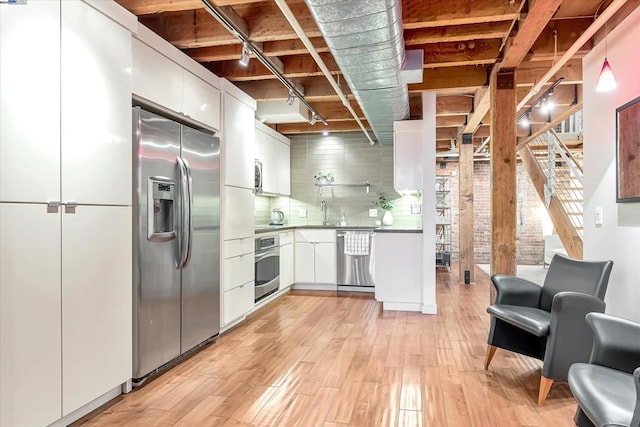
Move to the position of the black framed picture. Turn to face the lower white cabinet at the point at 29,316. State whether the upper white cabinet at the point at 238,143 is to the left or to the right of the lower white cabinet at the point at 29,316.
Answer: right

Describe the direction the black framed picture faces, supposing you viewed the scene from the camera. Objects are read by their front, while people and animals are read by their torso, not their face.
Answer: facing the viewer and to the left of the viewer

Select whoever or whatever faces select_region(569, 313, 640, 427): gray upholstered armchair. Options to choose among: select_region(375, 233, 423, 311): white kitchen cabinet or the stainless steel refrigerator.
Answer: the stainless steel refrigerator

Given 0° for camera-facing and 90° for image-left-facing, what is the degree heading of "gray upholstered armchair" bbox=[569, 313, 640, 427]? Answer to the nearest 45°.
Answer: approximately 45°

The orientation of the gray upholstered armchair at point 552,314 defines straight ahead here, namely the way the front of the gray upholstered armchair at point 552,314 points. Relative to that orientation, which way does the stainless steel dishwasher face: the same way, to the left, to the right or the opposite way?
to the left

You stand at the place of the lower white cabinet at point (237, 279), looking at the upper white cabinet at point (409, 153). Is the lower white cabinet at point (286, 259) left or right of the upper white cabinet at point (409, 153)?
left

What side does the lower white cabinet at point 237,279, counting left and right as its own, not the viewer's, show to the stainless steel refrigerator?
right

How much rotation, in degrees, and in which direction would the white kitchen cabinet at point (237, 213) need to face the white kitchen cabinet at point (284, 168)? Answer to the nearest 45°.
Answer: approximately 135° to its left

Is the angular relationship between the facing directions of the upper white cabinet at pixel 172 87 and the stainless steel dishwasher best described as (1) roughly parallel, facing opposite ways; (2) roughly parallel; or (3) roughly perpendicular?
roughly perpendicular

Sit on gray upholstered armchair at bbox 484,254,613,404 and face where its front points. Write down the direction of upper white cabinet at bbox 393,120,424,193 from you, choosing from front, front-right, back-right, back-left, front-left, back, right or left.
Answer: right

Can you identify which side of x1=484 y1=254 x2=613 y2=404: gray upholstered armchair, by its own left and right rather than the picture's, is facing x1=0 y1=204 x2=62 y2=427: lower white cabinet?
front

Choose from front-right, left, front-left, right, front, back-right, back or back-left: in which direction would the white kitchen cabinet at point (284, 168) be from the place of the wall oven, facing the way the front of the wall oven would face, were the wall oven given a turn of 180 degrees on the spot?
front-right

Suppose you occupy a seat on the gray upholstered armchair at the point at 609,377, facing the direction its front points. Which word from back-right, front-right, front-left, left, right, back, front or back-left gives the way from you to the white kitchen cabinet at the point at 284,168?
right

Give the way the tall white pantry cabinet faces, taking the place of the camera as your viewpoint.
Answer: facing the viewer and to the right of the viewer
